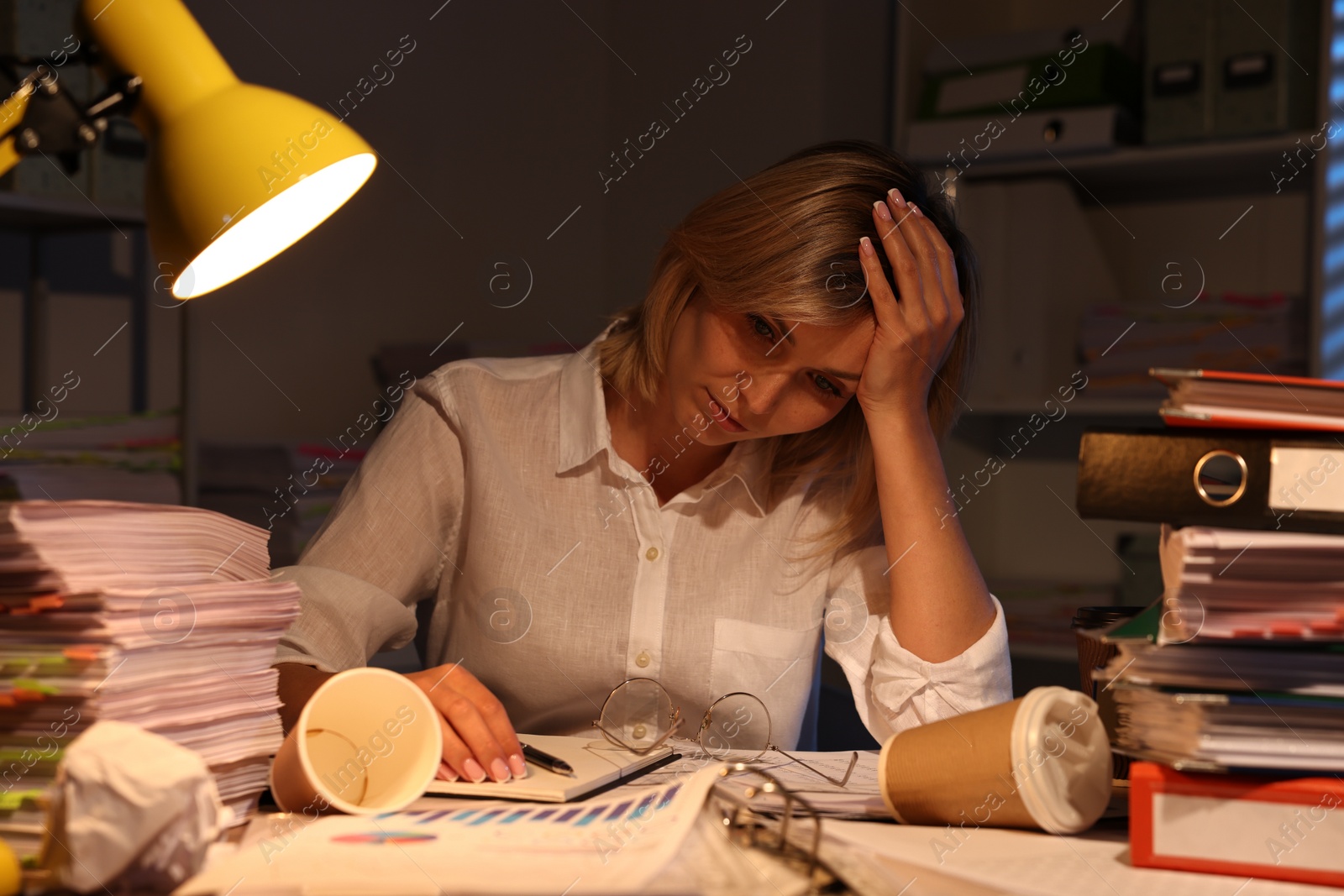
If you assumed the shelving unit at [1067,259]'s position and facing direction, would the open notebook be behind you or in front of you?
in front

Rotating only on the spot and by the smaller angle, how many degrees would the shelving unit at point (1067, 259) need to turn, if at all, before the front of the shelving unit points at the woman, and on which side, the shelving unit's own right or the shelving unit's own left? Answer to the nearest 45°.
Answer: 0° — it already faces them

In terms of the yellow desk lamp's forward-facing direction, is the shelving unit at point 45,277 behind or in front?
behind

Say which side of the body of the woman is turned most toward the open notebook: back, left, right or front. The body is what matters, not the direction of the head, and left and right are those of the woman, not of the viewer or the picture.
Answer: front

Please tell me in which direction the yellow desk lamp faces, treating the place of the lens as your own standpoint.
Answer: facing the viewer and to the right of the viewer

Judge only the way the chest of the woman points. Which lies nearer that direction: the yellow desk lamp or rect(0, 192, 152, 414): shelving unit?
the yellow desk lamp

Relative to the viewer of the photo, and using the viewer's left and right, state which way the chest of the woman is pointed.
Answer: facing the viewer

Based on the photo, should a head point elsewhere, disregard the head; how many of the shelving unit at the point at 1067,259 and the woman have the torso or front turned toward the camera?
2

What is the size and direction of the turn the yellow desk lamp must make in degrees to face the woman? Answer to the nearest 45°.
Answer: approximately 90° to its left
